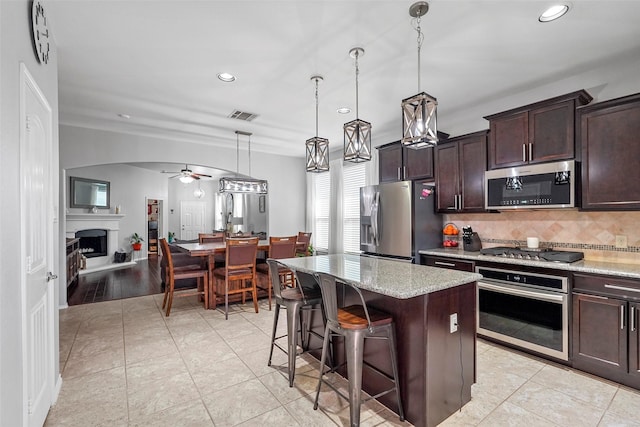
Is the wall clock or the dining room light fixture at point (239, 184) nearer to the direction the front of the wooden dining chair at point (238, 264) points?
the dining room light fixture

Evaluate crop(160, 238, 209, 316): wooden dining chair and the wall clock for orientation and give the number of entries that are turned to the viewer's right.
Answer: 2

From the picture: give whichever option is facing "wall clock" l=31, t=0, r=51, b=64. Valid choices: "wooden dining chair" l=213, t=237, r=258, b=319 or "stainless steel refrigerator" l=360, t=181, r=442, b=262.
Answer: the stainless steel refrigerator

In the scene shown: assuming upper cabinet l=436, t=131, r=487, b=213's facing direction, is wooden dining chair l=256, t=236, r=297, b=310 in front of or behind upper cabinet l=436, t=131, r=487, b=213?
in front

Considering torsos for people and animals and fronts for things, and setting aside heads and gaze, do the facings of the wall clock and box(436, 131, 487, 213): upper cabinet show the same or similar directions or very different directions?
very different directions

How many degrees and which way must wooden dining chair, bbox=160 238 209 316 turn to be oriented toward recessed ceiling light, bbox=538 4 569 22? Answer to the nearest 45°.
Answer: approximately 45° to its right

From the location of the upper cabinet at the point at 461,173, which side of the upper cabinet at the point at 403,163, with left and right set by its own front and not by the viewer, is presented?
left

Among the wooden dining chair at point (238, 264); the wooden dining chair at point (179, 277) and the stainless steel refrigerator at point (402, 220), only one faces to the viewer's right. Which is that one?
the wooden dining chair at point (179, 277)

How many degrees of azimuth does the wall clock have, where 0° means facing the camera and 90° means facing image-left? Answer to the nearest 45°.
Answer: approximately 270°

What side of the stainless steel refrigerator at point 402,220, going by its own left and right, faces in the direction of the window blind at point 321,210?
right

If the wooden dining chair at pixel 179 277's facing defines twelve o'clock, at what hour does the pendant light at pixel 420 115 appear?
The pendant light is roughly at 2 o'clock from the wooden dining chair.

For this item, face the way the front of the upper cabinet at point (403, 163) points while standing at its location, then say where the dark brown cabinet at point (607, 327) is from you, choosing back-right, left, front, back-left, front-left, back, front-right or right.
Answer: left

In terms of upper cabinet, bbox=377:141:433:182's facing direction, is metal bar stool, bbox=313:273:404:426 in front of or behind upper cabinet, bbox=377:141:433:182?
in front

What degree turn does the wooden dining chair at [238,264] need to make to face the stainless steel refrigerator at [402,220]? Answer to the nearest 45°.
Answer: approximately 135° to its right

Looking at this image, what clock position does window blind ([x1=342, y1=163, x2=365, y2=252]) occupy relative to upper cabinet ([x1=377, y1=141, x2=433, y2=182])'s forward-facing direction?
The window blind is roughly at 3 o'clock from the upper cabinet.
